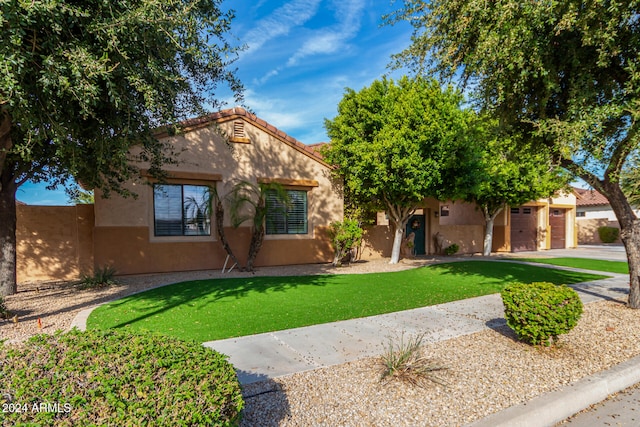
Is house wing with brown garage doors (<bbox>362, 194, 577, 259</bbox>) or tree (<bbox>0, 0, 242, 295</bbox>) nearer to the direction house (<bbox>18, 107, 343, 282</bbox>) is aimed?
the tree

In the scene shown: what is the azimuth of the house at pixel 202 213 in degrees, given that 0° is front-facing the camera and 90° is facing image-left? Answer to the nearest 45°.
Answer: approximately 0°

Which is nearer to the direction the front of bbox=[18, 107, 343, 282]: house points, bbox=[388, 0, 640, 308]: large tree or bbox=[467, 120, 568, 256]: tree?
the large tree

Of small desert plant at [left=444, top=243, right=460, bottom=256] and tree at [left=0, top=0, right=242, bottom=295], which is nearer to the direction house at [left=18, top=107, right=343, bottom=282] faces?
the tree

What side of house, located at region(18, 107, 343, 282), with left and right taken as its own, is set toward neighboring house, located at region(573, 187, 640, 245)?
left

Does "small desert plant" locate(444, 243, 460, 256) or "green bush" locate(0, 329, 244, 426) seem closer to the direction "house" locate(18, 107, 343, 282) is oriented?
the green bush

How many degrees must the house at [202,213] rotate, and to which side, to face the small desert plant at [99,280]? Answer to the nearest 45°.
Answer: approximately 45° to its right

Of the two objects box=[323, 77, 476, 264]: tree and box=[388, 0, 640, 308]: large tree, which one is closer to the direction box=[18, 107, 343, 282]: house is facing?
the large tree

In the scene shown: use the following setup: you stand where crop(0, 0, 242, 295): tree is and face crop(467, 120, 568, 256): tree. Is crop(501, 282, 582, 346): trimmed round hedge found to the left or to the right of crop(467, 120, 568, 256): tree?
right

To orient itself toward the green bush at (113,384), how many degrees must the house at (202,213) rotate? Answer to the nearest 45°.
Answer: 0° — it already faces it

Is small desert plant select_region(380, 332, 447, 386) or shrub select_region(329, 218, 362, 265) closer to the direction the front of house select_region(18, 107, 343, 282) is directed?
the small desert plant

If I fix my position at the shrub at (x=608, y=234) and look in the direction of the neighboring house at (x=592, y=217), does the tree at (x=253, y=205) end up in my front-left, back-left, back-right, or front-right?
back-left

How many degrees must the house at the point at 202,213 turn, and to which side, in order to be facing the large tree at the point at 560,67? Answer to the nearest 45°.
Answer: approximately 45° to its left

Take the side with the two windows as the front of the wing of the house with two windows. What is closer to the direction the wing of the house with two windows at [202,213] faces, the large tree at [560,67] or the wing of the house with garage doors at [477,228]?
the large tree
